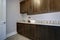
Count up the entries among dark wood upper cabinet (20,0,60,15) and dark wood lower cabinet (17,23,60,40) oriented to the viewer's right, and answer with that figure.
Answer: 0

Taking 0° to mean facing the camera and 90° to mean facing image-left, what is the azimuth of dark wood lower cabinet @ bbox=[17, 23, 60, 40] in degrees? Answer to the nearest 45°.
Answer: approximately 45°

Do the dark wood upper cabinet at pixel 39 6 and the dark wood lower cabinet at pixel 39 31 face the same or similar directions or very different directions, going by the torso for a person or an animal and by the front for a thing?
same or similar directions

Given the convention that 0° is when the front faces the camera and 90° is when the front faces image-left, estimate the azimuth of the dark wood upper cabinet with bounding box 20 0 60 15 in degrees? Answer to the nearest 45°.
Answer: approximately 45°
